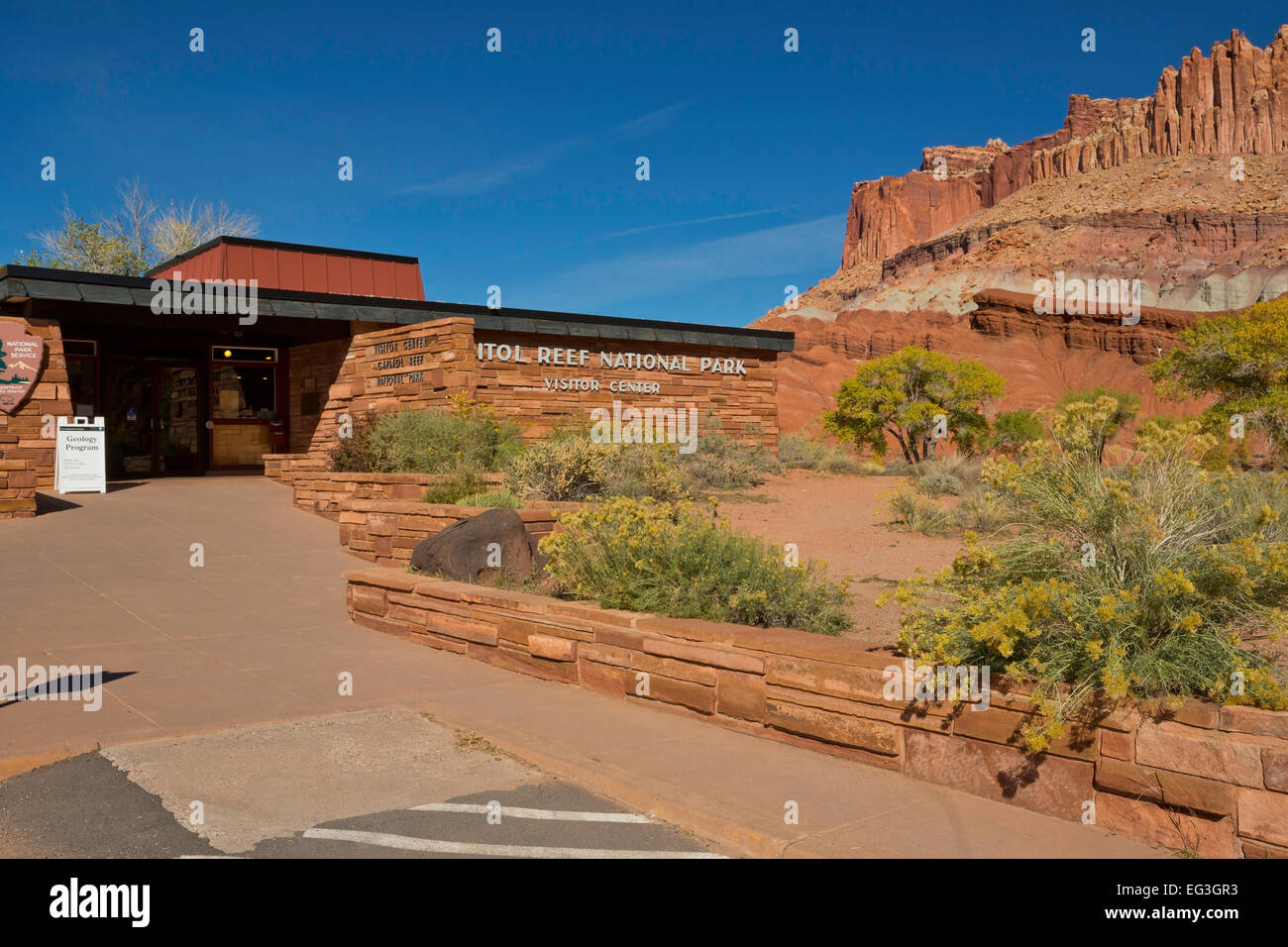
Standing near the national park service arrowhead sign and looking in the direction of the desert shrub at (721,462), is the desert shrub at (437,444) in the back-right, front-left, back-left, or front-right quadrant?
front-right

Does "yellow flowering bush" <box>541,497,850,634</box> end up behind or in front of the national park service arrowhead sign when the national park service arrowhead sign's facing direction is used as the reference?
in front

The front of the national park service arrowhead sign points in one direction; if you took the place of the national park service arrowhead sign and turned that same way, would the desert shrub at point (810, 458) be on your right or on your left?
on your left

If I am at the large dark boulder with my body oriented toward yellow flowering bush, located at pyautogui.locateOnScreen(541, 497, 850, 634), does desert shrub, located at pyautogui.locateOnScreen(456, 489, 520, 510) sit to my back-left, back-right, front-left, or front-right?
back-left

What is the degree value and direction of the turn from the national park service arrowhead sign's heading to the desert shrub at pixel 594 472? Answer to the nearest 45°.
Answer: approximately 45° to its left

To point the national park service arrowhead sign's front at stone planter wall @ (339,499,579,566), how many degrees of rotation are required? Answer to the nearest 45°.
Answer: approximately 45° to its left

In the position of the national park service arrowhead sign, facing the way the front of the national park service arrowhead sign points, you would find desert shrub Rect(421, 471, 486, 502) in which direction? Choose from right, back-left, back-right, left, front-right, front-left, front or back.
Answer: front-left

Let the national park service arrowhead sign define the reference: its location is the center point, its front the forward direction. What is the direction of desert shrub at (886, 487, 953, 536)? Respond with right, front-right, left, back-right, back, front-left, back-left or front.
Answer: front-left

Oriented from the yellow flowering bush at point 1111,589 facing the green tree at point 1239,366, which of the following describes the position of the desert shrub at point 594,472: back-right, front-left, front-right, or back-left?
front-left

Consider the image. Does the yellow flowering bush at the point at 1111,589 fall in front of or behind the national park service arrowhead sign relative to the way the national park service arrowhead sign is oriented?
in front

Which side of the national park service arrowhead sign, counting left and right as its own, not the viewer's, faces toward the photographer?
front
